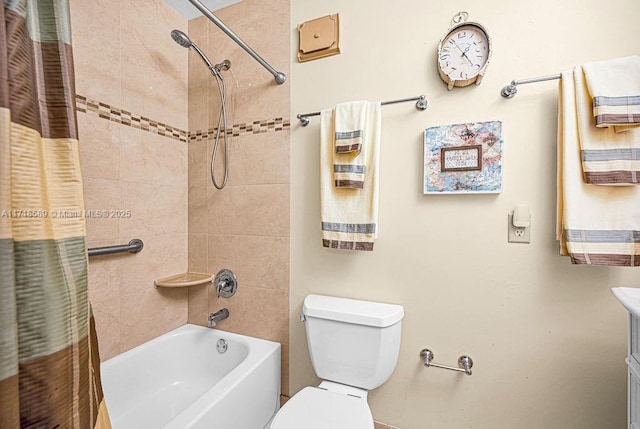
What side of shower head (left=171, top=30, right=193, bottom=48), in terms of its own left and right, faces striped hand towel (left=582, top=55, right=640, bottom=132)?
left

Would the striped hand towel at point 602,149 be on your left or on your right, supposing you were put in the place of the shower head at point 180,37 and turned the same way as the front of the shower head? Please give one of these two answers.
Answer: on your left

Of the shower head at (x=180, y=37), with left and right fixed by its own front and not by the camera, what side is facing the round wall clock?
left

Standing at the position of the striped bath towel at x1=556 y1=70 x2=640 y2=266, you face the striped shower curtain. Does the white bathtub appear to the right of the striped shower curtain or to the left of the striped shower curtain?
right

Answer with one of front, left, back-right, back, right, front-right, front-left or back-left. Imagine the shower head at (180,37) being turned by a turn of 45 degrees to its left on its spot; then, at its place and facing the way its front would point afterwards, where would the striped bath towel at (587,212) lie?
front-left

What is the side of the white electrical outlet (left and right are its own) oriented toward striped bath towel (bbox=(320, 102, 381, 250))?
right

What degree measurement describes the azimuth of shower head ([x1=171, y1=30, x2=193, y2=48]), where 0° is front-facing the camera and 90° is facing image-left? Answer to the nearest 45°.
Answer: approximately 45°
